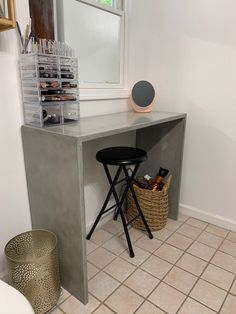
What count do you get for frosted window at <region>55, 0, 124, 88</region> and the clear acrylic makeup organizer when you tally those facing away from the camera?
0

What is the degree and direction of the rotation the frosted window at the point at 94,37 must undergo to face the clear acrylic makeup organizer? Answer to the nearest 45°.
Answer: approximately 45° to its right

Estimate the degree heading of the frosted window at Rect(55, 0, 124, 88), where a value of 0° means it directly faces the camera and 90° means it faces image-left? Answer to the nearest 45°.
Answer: approximately 315°

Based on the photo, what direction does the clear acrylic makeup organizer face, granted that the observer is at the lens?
facing the viewer and to the right of the viewer
